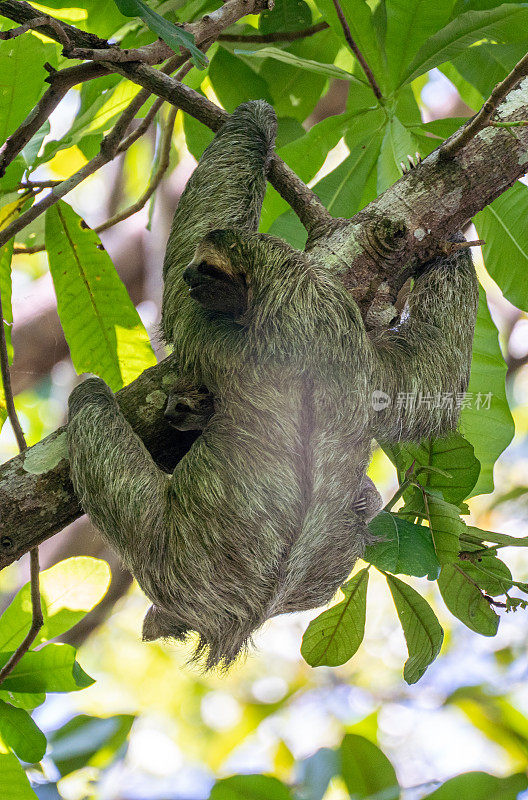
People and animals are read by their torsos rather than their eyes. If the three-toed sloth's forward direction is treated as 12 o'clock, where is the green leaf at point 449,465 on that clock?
The green leaf is roughly at 4 o'clock from the three-toed sloth.

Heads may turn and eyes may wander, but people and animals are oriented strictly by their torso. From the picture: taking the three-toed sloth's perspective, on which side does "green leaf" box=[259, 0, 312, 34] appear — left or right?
on its right

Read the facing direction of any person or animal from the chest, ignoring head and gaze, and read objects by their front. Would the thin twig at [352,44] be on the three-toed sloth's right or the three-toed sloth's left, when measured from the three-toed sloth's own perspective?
on its right

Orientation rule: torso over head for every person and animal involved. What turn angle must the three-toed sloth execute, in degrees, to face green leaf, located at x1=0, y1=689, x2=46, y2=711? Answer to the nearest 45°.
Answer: approximately 45° to its left

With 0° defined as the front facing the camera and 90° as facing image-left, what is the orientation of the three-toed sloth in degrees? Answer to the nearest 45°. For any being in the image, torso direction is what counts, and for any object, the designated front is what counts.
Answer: approximately 135°
